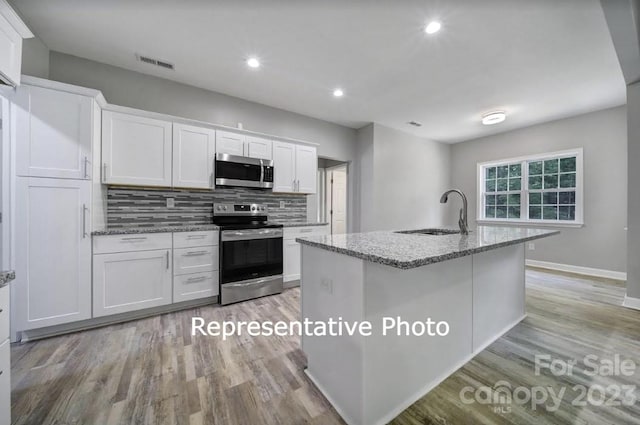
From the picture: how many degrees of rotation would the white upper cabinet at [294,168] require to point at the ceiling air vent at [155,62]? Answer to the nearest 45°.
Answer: approximately 90° to its right

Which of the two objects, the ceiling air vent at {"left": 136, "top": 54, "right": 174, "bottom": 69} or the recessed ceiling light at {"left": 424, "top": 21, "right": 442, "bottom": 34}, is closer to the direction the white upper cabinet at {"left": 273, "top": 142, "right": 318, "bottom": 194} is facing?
the recessed ceiling light

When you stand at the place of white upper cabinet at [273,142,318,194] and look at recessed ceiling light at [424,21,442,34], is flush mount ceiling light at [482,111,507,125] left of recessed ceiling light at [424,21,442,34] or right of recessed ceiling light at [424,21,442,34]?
left

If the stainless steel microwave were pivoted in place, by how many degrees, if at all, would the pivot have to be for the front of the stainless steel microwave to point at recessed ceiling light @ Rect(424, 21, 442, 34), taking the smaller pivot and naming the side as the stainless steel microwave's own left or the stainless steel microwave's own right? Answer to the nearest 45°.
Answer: approximately 45° to the stainless steel microwave's own left

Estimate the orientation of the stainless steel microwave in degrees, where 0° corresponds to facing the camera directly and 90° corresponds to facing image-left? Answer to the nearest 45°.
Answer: approximately 0°

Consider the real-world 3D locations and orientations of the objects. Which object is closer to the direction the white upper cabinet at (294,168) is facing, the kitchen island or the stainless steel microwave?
the kitchen island

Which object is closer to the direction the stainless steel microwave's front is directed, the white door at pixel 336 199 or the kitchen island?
the kitchen island

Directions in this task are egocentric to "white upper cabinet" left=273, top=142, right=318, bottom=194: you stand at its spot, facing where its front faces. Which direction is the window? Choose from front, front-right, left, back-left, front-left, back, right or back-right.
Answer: front-left
